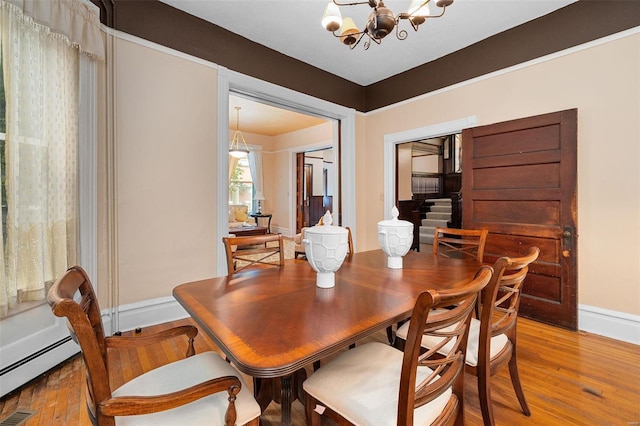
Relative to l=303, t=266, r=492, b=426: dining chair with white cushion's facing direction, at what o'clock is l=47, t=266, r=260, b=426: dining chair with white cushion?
l=47, t=266, r=260, b=426: dining chair with white cushion is roughly at 10 o'clock from l=303, t=266, r=492, b=426: dining chair with white cushion.

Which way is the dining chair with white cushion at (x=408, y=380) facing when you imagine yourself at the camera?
facing away from the viewer and to the left of the viewer

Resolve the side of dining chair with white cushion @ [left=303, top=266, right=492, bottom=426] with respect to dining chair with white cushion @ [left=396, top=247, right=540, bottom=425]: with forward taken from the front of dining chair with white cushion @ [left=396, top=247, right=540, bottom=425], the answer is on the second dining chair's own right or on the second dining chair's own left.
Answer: on the second dining chair's own left

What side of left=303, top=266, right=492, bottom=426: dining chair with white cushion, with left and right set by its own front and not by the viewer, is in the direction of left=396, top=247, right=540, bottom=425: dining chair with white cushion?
right

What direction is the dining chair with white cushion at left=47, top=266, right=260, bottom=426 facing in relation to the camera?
to the viewer's right

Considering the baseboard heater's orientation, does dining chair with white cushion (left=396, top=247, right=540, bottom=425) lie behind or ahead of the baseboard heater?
ahead

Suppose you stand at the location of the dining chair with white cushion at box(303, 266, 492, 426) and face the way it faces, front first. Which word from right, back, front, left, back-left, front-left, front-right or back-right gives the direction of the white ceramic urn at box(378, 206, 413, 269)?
front-right

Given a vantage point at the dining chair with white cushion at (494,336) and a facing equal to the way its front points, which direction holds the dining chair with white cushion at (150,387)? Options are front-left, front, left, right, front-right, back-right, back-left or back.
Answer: left

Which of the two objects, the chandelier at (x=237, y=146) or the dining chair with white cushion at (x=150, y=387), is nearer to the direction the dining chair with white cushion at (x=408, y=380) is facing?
the chandelier

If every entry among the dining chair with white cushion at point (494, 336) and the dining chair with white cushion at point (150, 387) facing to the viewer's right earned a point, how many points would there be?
1

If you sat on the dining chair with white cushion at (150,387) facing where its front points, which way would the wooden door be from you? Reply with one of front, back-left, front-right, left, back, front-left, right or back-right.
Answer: front

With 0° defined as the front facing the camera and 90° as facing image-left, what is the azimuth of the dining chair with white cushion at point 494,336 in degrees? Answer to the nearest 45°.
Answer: approximately 135°

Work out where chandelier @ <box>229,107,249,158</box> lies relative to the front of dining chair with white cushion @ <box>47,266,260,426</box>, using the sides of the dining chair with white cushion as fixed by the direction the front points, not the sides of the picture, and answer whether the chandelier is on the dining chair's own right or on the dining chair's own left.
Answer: on the dining chair's own left

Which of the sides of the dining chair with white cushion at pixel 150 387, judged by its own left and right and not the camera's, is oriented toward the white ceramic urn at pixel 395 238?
front

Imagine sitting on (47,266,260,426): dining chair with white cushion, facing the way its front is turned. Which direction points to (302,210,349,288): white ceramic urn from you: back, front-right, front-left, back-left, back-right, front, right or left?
front

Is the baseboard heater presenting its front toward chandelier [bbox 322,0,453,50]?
yes
